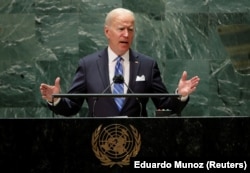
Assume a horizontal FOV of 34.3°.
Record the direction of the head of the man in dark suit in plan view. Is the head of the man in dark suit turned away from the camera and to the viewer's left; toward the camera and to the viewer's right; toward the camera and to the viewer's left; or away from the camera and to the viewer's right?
toward the camera and to the viewer's right

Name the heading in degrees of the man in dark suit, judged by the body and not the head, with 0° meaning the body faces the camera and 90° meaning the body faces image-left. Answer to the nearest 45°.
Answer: approximately 0°
